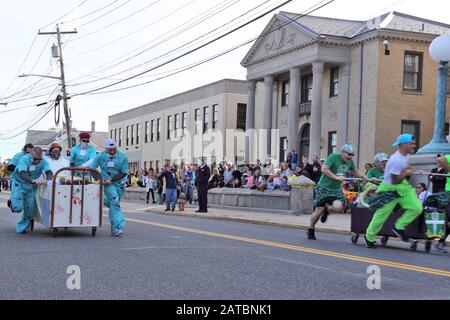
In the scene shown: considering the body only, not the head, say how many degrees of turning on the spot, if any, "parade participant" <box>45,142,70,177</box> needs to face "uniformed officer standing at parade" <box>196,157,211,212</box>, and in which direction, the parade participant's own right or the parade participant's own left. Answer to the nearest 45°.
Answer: approximately 135° to the parade participant's own left

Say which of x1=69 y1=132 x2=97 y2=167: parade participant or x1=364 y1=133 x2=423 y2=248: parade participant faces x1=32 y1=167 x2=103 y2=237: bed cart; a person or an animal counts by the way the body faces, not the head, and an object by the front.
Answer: x1=69 y1=132 x2=97 y2=167: parade participant

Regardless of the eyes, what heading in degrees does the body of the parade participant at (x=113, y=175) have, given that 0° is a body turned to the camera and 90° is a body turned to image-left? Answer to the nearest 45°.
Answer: approximately 0°

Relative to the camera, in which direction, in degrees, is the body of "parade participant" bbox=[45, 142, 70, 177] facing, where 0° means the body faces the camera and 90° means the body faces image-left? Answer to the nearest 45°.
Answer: approximately 0°

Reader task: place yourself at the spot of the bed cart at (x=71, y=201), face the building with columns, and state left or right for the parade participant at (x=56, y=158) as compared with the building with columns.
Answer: left

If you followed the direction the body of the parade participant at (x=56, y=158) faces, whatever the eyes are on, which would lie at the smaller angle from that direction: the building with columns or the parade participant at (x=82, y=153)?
the parade participant

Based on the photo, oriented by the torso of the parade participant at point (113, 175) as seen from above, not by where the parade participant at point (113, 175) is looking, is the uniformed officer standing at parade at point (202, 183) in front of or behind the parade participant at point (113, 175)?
behind

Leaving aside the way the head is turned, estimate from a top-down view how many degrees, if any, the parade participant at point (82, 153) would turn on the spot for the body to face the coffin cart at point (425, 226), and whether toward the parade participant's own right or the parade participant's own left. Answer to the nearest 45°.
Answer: approximately 45° to the parade participant's own left

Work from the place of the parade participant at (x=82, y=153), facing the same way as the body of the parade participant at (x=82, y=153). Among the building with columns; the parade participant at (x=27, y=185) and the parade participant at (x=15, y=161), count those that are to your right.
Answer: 2
